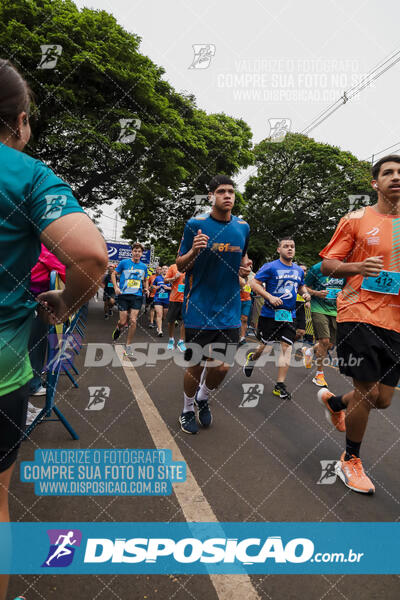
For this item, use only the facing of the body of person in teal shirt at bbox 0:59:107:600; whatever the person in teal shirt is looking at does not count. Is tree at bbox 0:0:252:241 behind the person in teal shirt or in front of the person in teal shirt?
in front

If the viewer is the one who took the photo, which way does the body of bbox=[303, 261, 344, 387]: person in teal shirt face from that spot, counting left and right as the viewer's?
facing the viewer and to the right of the viewer

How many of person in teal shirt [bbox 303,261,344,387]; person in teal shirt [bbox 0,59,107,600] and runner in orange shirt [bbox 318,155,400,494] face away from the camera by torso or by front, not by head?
1

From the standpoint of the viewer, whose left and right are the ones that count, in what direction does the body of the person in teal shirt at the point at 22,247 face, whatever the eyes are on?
facing away from the viewer

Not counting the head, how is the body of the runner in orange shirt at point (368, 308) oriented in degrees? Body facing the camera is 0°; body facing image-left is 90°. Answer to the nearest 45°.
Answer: approximately 315°

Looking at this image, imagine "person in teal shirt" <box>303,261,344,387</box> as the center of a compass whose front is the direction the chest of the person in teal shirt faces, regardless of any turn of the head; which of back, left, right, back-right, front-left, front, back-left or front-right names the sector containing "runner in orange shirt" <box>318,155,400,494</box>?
front-right

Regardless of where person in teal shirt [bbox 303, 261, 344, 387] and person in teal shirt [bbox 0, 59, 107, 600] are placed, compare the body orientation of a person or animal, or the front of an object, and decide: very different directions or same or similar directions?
very different directions

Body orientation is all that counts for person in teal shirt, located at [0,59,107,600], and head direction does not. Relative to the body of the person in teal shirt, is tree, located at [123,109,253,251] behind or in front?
in front

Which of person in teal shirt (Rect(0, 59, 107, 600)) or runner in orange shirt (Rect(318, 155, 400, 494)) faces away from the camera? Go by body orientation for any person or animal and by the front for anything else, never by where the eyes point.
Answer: the person in teal shirt

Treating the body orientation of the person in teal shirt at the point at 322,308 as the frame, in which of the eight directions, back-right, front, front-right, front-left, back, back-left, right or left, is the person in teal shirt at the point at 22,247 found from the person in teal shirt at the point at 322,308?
front-right

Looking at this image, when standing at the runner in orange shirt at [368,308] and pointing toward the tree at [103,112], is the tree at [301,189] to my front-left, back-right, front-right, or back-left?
front-right

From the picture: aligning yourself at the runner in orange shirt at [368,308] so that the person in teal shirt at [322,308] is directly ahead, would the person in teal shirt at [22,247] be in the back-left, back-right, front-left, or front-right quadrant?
back-left

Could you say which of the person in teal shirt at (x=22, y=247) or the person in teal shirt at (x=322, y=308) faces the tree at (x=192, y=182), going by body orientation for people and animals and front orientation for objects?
the person in teal shirt at (x=22, y=247)

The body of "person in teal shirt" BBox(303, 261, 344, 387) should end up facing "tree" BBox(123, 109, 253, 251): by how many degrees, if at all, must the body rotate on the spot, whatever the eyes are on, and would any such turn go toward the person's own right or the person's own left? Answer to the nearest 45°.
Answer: approximately 180°

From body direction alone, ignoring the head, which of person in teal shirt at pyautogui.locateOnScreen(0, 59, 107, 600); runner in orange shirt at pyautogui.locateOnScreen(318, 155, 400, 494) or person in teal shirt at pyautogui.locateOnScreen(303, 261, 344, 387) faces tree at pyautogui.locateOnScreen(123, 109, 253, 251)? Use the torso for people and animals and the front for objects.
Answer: person in teal shirt at pyautogui.locateOnScreen(0, 59, 107, 600)

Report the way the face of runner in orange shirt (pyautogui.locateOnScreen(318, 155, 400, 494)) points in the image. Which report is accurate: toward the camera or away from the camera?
toward the camera

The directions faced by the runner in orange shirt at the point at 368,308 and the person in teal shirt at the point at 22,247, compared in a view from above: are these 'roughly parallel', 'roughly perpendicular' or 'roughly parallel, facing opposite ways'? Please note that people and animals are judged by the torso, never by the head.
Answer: roughly parallel, facing opposite ways

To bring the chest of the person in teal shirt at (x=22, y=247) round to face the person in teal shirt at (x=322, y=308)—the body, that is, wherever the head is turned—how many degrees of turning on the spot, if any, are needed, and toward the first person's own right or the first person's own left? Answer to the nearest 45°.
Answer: approximately 45° to the first person's own right
